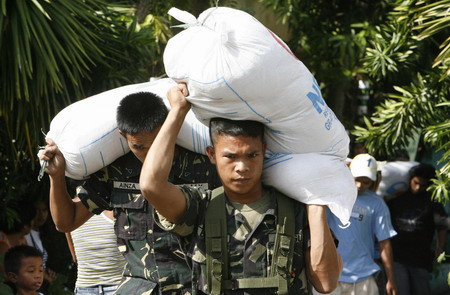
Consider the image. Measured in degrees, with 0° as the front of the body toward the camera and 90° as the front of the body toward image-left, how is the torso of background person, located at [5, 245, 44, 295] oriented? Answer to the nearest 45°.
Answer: approximately 315°

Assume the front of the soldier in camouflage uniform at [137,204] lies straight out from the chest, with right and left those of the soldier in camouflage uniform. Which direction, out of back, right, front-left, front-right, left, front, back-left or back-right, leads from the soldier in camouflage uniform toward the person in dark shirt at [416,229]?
back-left

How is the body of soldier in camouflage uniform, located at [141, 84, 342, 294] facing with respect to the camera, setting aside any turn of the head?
toward the camera

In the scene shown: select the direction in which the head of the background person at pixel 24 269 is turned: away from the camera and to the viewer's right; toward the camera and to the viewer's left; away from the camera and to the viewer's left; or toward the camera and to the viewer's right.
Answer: toward the camera and to the viewer's right

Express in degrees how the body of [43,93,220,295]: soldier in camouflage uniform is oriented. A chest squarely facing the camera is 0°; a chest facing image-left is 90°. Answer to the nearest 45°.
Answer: approximately 0°

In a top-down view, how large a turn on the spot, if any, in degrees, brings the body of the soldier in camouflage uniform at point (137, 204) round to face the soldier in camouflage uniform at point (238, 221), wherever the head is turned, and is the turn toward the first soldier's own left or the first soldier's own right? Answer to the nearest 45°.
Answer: approximately 45° to the first soldier's own left

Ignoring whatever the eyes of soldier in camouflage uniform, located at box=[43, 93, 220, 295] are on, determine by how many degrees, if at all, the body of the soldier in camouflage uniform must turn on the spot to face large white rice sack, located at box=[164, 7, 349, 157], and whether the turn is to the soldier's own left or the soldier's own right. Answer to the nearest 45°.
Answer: approximately 45° to the soldier's own left
